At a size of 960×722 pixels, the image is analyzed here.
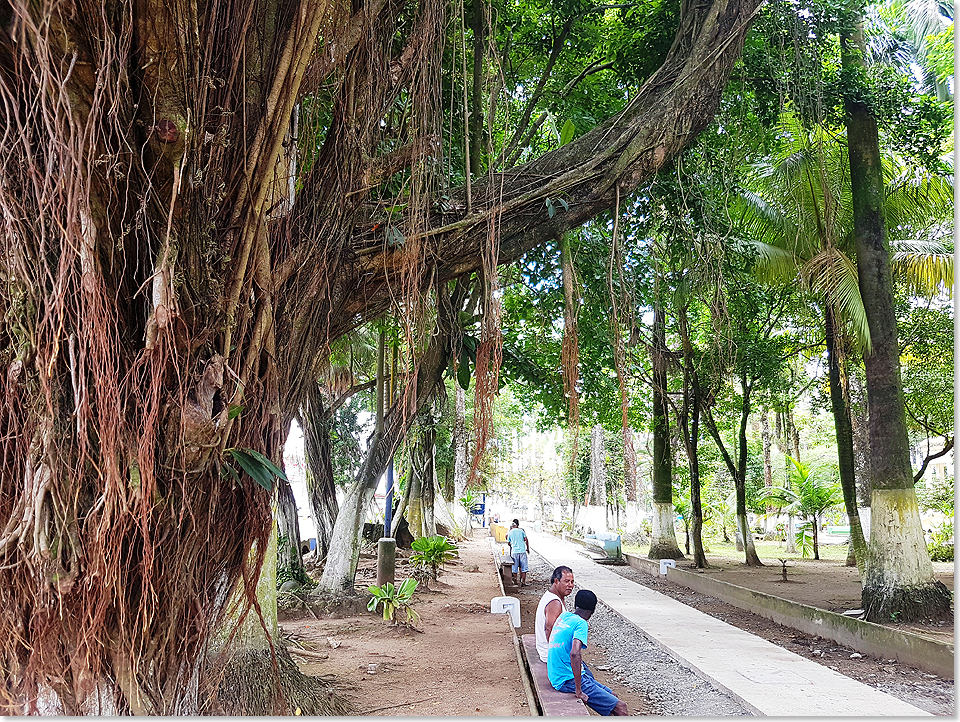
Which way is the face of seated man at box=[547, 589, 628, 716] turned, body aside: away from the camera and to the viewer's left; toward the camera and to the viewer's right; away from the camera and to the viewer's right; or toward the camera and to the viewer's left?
away from the camera and to the viewer's right

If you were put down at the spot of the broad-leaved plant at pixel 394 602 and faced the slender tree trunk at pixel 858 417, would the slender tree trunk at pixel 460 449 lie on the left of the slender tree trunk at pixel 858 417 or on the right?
left

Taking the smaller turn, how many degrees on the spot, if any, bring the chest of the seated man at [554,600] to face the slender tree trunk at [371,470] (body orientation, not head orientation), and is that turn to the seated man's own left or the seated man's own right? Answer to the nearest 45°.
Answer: approximately 135° to the seated man's own left

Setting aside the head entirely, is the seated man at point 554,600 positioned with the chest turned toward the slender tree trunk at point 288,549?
no

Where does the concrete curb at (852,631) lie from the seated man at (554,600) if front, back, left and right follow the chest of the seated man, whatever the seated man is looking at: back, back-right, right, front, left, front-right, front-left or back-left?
front-left

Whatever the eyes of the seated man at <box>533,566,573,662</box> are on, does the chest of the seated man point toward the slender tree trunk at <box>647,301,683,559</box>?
no

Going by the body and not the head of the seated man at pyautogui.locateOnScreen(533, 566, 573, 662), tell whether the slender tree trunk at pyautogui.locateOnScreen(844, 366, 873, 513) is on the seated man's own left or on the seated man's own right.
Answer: on the seated man's own left

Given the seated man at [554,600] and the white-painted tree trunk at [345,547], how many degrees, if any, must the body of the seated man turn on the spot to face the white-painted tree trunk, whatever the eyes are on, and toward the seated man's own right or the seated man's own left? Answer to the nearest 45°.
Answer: approximately 135° to the seated man's own left

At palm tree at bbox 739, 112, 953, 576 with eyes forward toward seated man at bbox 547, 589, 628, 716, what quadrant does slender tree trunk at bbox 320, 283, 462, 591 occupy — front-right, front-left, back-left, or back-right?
front-right

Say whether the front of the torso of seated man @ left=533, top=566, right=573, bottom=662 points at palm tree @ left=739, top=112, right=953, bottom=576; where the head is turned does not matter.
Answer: no

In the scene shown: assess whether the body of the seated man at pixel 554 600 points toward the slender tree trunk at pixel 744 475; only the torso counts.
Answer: no

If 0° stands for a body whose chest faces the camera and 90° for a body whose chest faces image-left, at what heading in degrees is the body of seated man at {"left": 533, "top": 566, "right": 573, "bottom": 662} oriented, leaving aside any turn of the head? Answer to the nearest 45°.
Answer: approximately 270°

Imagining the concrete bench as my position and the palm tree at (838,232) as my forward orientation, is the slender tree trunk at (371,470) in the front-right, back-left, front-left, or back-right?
front-left

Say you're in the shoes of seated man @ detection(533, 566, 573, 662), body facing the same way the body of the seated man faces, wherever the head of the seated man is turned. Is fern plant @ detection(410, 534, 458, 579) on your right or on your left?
on your left
